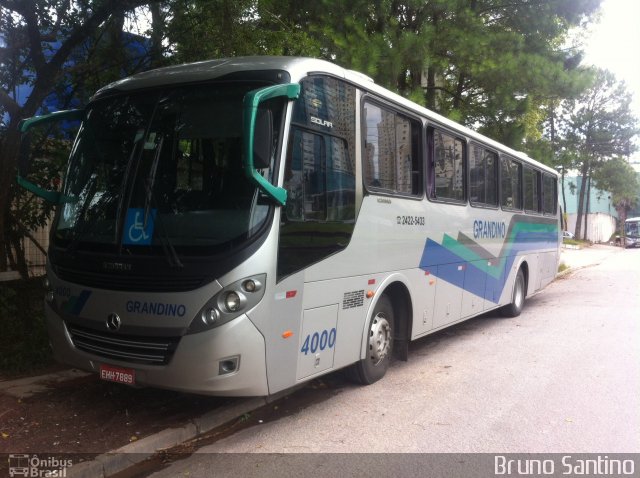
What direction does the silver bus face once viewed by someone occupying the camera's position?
facing the viewer and to the left of the viewer
